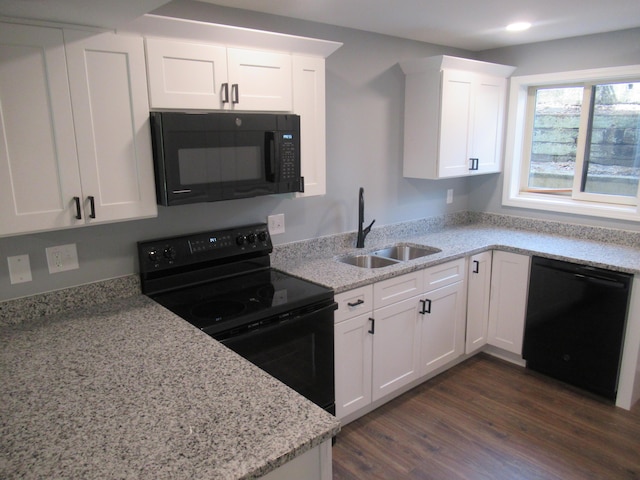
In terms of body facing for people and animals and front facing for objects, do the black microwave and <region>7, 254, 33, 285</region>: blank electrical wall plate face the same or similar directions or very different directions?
same or similar directions

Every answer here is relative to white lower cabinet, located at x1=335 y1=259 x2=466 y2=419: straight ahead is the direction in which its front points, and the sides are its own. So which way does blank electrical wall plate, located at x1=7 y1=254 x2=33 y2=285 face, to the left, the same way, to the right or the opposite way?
the same way

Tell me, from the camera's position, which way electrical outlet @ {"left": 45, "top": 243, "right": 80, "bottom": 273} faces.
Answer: facing the viewer

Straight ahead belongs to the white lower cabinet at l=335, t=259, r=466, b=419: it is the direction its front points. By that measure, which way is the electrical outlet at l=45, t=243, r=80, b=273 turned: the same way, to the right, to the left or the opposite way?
the same way

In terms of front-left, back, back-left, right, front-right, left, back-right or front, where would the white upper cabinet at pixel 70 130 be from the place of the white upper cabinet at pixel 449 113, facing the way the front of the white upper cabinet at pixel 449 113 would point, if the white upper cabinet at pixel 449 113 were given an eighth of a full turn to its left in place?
back-right

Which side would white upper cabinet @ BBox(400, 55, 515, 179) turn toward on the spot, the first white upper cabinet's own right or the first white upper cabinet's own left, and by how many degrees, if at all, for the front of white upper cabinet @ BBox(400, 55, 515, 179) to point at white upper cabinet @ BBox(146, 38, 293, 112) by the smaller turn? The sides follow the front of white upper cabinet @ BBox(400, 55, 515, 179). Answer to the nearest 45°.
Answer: approximately 90° to the first white upper cabinet's own right

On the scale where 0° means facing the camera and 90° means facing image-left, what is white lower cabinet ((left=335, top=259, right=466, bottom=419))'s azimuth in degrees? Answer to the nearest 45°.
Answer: approximately 315°

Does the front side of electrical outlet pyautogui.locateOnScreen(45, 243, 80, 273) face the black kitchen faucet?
no

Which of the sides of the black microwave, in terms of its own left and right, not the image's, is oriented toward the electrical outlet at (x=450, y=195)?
left

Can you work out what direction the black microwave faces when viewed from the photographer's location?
facing the viewer and to the right of the viewer

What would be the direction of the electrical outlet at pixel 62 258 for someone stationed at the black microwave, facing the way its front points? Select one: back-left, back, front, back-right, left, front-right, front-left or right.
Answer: back-right

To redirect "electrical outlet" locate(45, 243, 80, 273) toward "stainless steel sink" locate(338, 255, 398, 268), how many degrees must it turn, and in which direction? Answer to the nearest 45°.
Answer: approximately 90° to its left

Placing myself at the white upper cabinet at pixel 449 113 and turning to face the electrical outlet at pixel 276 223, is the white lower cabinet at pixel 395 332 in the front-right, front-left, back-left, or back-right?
front-left

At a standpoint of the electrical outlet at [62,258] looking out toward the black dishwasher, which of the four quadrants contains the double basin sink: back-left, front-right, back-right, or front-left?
front-left

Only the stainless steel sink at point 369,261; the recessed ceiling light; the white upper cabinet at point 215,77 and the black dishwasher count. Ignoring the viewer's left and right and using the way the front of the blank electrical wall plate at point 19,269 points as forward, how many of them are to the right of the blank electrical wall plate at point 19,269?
0

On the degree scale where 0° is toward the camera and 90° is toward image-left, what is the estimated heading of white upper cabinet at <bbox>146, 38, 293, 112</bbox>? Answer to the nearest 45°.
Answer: approximately 315°

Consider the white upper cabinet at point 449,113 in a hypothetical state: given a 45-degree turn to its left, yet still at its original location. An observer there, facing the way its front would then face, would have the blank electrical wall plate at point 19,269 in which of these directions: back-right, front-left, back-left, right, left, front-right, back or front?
back-right

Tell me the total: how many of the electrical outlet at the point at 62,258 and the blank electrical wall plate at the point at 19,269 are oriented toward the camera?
2

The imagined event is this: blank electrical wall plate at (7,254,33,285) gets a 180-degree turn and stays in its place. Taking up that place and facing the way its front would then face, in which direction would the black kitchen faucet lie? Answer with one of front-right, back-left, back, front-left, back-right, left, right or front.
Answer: right

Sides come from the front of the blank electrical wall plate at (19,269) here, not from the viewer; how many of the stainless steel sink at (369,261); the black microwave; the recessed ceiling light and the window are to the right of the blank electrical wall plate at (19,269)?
0
